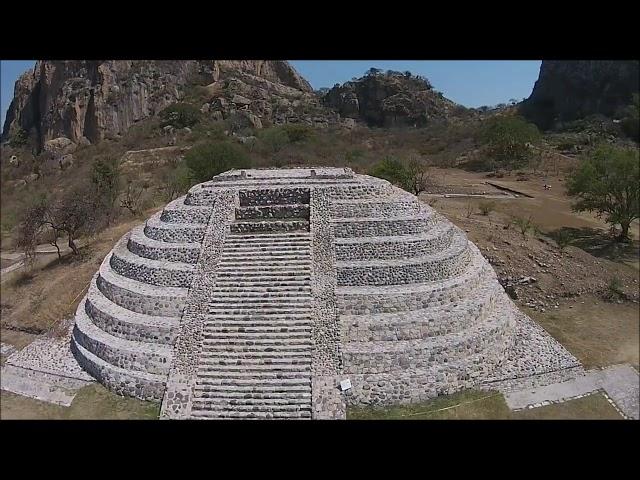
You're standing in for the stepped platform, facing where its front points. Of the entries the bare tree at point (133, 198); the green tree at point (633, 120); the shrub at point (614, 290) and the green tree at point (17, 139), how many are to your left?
2

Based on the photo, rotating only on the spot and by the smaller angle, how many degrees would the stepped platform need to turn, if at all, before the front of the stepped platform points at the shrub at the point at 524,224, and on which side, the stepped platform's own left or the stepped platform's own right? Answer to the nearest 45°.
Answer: approximately 135° to the stepped platform's own left

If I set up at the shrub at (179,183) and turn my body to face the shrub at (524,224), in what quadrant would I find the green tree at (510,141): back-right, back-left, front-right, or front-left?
front-left

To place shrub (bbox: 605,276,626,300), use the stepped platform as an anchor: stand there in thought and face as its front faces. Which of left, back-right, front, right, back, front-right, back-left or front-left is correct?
left

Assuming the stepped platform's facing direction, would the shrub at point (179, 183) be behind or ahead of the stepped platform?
behind

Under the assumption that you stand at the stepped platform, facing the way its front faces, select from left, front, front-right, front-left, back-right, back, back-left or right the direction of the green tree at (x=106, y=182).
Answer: back-right

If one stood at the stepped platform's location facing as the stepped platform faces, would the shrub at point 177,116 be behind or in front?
behind

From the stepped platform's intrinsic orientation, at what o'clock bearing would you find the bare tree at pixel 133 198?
The bare tree is roughly at 5 o'clock from the stepped platform.

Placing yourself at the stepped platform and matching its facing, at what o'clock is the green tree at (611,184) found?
The green tree is roughly at 8 o'clock from the stepped platform.

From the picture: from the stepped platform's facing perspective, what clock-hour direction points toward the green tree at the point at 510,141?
The green tree is roughly at 7 o'clock from the stepped platform.

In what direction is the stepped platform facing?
toward the camera

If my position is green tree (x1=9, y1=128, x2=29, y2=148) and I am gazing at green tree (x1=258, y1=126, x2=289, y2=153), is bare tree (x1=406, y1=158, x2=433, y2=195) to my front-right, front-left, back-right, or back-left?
front-right

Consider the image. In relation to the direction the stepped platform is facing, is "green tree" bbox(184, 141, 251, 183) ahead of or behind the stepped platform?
behind

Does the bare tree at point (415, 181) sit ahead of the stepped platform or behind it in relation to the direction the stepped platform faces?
behind

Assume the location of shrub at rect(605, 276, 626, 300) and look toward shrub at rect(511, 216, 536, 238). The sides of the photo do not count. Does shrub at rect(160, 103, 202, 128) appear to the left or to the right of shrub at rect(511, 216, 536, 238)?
left

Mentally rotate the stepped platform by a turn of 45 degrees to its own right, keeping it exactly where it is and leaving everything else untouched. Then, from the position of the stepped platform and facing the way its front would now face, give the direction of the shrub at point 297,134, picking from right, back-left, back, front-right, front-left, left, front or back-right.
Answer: back-right
